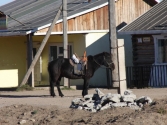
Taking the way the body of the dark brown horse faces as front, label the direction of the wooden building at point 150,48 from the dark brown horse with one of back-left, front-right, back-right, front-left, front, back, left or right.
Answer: front-left

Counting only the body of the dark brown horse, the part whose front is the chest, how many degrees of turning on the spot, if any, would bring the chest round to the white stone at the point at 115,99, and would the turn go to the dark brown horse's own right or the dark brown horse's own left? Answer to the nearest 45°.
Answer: approximately 90° to the dark brown horse's own right

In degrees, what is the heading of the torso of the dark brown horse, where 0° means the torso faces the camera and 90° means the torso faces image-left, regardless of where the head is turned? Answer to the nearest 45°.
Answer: approximately 270°

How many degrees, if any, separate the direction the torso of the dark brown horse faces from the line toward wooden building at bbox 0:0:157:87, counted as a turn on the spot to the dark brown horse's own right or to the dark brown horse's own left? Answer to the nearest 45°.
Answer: approximately 90° to the dark brown horse's own left

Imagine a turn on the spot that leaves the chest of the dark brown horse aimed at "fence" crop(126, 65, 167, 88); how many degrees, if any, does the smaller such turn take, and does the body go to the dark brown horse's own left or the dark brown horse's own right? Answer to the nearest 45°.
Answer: approximately 45° to the dark brown horse's own left
